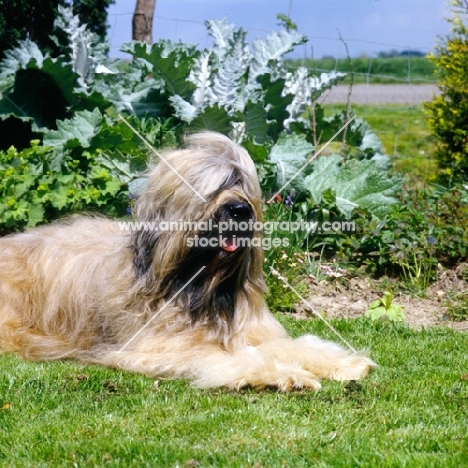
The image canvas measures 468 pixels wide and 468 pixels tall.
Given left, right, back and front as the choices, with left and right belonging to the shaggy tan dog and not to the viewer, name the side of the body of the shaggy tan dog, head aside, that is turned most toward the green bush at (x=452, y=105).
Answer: left

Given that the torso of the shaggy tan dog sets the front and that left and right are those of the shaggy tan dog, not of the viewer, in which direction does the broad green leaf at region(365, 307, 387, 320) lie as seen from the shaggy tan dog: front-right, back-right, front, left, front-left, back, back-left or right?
left

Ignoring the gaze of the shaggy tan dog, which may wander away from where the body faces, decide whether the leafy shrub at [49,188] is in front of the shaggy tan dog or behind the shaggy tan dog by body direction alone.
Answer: behind

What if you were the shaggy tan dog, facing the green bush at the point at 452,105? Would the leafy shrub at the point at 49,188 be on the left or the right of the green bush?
left

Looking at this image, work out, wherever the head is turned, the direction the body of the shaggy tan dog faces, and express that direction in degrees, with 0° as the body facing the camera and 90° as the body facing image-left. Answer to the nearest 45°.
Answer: approximately 315°
